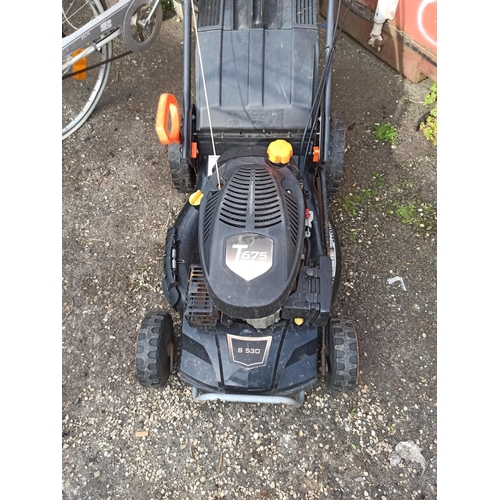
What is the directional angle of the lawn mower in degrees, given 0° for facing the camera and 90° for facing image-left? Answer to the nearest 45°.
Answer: approximately 0°

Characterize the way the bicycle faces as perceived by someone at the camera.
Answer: facing away from the viewer and to the right of the viewer

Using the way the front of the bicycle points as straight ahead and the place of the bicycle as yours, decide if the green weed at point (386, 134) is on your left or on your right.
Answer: on your right

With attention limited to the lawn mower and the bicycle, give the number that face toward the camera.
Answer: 1

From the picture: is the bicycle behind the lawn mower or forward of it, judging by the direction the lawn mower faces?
behind

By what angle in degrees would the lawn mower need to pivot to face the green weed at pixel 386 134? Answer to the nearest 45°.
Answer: approximately 135° to its left

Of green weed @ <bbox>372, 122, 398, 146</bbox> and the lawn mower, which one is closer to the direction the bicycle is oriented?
the green weed
